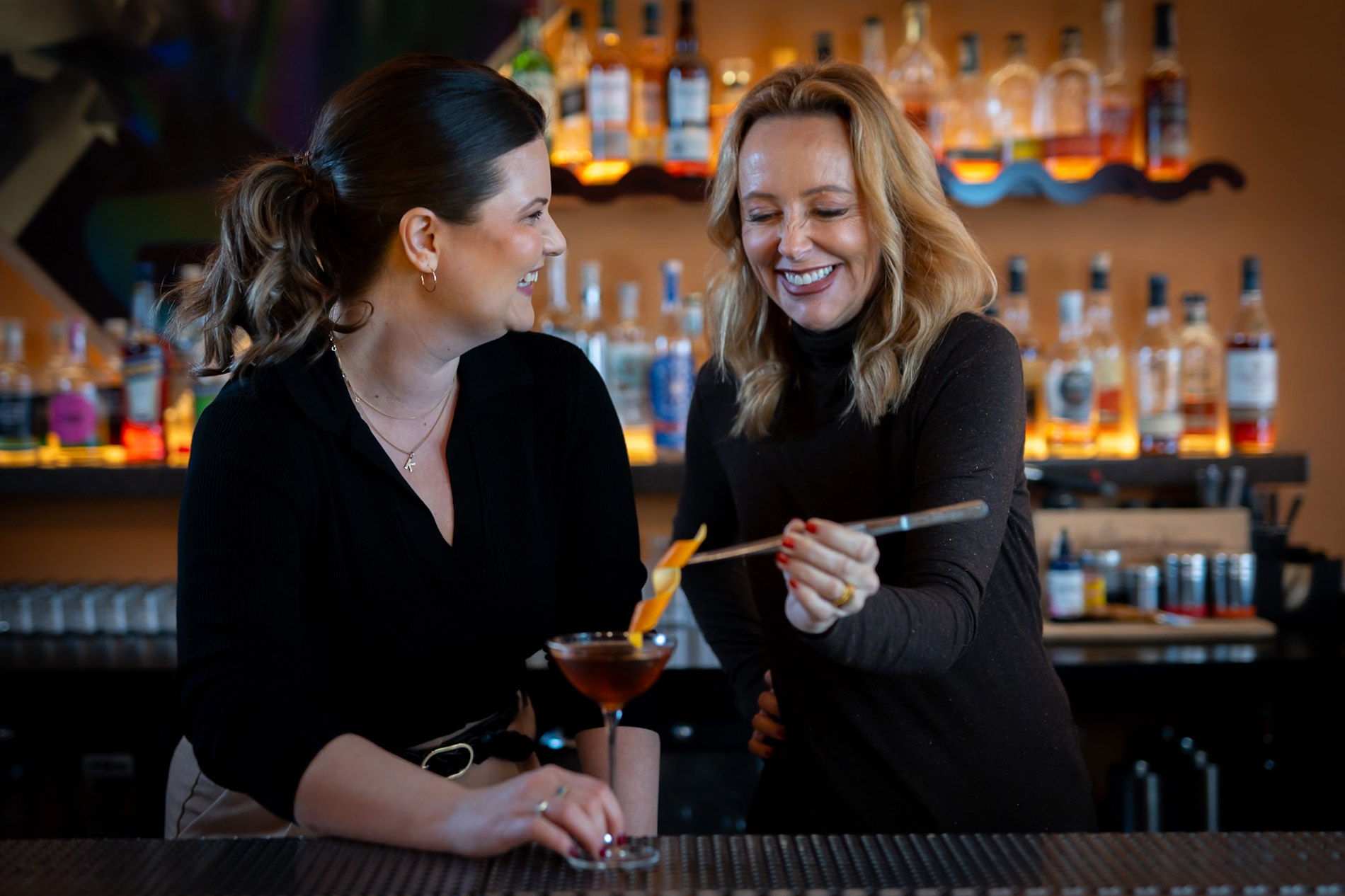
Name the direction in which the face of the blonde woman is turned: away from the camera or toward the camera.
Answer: toward the camera

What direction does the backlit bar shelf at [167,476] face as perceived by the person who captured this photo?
facing the viewer

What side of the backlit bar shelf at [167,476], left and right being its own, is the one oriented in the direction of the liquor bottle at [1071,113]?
left

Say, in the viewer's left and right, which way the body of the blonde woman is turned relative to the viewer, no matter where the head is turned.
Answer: facing the viewer and to the left of the viewer

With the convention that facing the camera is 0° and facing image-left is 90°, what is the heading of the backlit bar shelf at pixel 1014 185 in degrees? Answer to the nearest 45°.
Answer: approximately 0°

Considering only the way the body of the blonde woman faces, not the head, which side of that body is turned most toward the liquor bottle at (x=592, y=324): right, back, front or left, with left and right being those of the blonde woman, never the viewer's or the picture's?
right

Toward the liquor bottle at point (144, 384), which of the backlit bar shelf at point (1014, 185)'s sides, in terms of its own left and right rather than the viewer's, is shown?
right

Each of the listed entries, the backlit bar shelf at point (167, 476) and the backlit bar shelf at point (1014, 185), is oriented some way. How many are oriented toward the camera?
2
